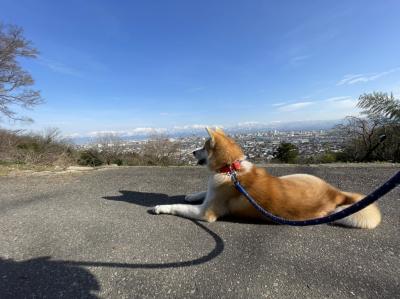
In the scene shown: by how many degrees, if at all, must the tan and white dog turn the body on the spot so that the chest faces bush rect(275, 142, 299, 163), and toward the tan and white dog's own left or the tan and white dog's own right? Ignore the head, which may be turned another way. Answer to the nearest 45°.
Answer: approximately 90° to the tan and white dog's own right

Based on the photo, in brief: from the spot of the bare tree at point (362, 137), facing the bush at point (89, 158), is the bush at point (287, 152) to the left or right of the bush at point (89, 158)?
right

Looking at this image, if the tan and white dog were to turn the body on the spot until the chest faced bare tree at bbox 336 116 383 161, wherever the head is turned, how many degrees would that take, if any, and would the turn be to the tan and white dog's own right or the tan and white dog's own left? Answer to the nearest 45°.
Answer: approximately 135° to the tan and white dog's own right

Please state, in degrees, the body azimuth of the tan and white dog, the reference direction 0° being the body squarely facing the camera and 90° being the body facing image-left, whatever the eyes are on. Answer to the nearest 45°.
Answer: approximately 90°

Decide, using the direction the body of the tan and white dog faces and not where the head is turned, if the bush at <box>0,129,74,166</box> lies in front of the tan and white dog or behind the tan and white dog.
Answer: in front

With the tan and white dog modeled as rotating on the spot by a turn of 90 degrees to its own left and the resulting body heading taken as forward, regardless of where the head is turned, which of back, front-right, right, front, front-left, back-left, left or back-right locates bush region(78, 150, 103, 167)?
back-right
